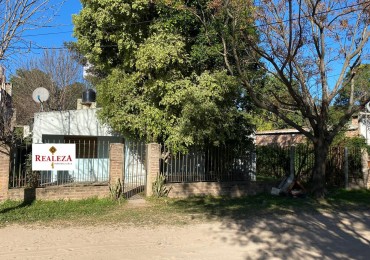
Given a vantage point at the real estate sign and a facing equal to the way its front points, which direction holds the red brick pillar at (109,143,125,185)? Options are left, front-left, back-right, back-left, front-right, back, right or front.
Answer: left

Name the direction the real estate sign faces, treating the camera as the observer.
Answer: facing the viewer

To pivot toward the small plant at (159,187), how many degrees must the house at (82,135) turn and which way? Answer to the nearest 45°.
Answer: approximately 45° to its left

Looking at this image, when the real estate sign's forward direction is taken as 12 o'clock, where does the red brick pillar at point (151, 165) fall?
The red brick pillar is roughly at 9 o'clock from the real estate sign.

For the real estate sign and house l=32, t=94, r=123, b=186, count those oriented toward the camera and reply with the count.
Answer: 2

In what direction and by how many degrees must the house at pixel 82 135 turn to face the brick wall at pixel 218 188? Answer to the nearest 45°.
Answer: approximately 45° to its left

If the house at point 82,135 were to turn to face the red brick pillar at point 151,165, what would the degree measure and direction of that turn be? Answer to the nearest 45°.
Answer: approximately 45° to its left

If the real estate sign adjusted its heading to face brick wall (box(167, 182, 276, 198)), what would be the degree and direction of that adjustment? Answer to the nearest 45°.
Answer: approximately 90° to its left

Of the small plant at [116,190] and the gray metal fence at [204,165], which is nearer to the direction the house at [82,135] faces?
the small plant

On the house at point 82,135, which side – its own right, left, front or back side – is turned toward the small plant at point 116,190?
front

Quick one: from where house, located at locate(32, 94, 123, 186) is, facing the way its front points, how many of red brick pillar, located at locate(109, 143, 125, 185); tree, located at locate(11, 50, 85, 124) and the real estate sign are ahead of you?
2

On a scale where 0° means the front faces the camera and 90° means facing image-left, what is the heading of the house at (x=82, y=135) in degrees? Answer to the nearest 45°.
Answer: approximately 0°

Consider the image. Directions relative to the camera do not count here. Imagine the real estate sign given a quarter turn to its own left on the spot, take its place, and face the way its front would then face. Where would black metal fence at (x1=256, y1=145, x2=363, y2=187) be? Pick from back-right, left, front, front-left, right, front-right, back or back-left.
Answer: front

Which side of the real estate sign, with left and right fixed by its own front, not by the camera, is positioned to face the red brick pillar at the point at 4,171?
right
